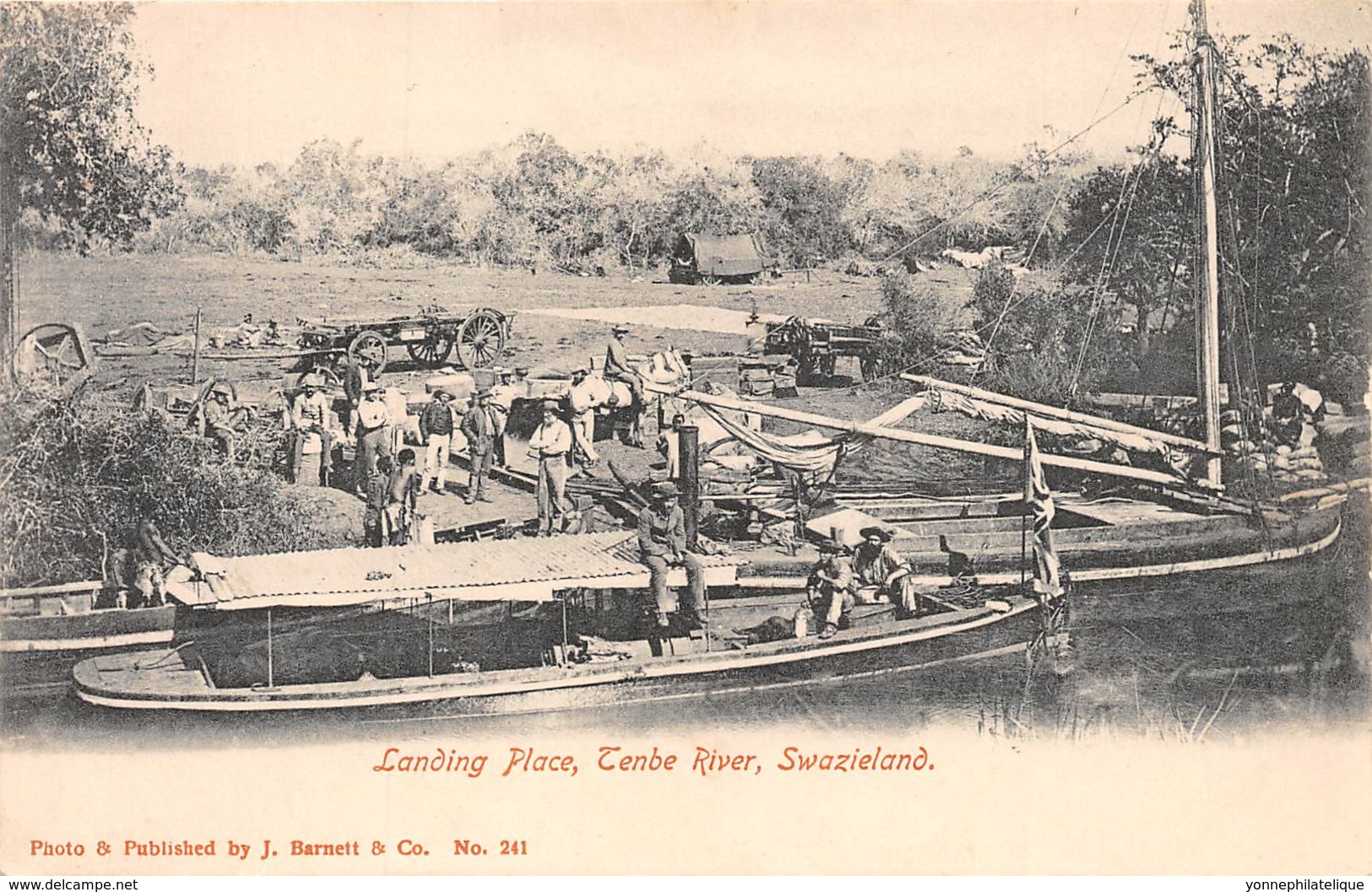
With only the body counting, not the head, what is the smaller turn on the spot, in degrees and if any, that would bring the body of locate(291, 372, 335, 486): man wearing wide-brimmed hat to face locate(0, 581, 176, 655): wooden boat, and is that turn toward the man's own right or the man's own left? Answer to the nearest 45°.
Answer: approximately 90° to the man's own right

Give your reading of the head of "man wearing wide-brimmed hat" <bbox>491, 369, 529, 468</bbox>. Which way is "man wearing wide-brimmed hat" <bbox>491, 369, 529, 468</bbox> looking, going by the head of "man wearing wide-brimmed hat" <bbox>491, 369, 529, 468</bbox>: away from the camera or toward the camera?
toward the camera

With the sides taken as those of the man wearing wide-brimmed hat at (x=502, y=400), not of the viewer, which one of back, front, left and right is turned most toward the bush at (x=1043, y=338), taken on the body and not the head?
left

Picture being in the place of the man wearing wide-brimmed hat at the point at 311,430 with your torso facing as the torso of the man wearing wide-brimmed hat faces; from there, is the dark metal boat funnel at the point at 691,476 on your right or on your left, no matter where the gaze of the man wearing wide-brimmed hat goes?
on your left

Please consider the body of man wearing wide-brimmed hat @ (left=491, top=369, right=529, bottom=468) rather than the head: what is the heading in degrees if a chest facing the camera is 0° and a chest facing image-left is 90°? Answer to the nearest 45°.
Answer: approximately 0°

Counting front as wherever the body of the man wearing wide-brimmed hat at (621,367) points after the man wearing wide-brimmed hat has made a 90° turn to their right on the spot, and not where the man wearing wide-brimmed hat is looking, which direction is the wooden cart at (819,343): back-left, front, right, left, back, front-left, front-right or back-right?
back-left

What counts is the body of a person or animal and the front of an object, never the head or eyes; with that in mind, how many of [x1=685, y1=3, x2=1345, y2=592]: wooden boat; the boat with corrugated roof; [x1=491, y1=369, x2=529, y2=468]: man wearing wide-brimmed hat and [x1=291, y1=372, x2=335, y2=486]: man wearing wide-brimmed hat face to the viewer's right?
2

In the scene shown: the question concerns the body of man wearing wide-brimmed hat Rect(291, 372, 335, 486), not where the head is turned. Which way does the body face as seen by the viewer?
toward the camera

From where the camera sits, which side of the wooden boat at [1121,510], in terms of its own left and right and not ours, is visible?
right

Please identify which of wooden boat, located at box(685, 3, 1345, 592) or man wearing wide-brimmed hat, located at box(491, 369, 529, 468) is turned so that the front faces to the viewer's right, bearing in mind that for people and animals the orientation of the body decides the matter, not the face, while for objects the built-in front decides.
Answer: the wooden boat

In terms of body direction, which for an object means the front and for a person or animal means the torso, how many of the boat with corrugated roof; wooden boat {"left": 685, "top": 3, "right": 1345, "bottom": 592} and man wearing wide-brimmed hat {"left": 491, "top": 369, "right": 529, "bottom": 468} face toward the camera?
1

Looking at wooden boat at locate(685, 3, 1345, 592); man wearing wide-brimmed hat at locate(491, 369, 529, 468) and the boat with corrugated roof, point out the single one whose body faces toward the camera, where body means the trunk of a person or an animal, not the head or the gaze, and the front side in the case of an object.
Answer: the man wearing wide-brimmed hat

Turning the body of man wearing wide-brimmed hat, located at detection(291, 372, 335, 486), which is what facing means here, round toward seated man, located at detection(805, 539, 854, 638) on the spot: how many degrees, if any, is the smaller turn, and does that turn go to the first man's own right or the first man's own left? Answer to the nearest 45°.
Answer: approximately 90° to the first man's own left
